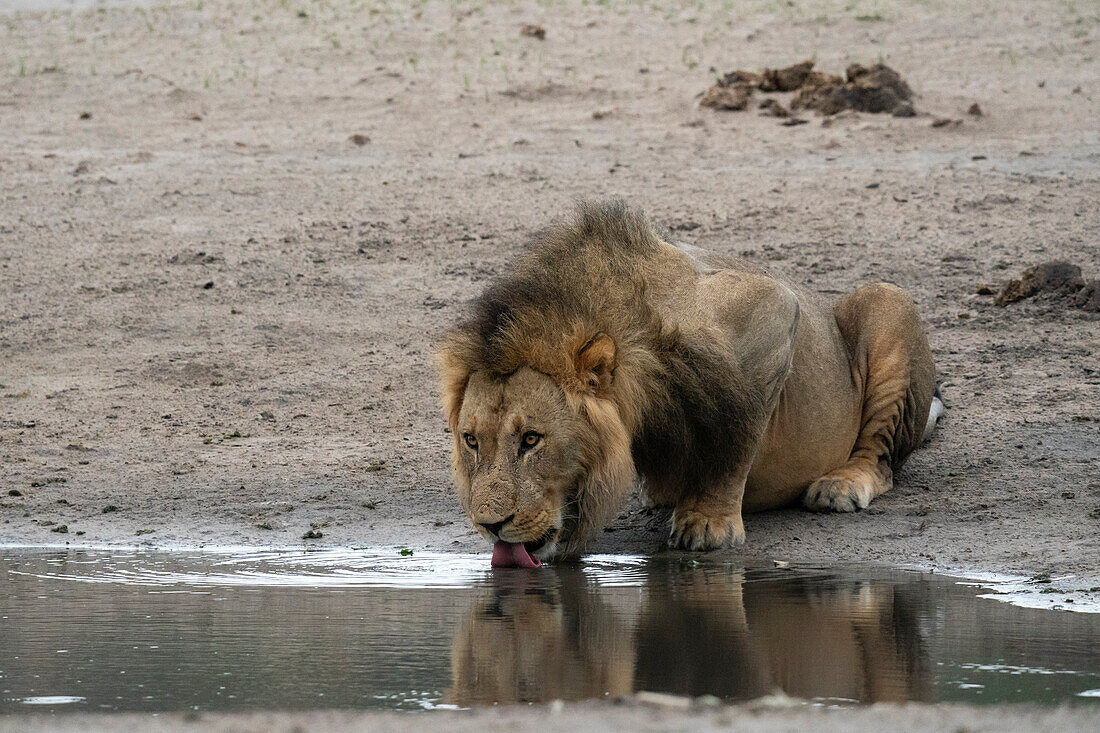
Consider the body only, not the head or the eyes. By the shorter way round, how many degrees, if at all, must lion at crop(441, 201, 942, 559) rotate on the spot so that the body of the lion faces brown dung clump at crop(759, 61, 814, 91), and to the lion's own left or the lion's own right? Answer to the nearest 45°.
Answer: approximately 135° to the lion's own right

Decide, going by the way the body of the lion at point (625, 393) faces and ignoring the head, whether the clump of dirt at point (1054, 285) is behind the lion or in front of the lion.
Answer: behind

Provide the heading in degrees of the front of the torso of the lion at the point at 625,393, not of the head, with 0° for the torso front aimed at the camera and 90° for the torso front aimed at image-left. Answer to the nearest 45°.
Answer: approximately 45°

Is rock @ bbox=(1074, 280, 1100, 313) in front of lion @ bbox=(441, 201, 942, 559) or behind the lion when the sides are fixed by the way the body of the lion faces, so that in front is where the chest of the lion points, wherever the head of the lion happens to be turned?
behind

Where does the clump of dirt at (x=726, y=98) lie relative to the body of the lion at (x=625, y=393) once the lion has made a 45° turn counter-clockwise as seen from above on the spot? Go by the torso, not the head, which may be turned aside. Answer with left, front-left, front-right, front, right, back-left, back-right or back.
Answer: back

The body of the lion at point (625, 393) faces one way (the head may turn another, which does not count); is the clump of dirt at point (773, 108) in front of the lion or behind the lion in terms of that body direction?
behind

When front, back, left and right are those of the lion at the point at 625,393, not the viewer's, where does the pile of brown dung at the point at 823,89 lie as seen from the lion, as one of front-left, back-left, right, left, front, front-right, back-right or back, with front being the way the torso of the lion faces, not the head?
back-right

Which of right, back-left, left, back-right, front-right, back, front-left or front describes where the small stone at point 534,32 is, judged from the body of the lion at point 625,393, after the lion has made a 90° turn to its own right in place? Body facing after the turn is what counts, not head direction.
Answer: front-right
